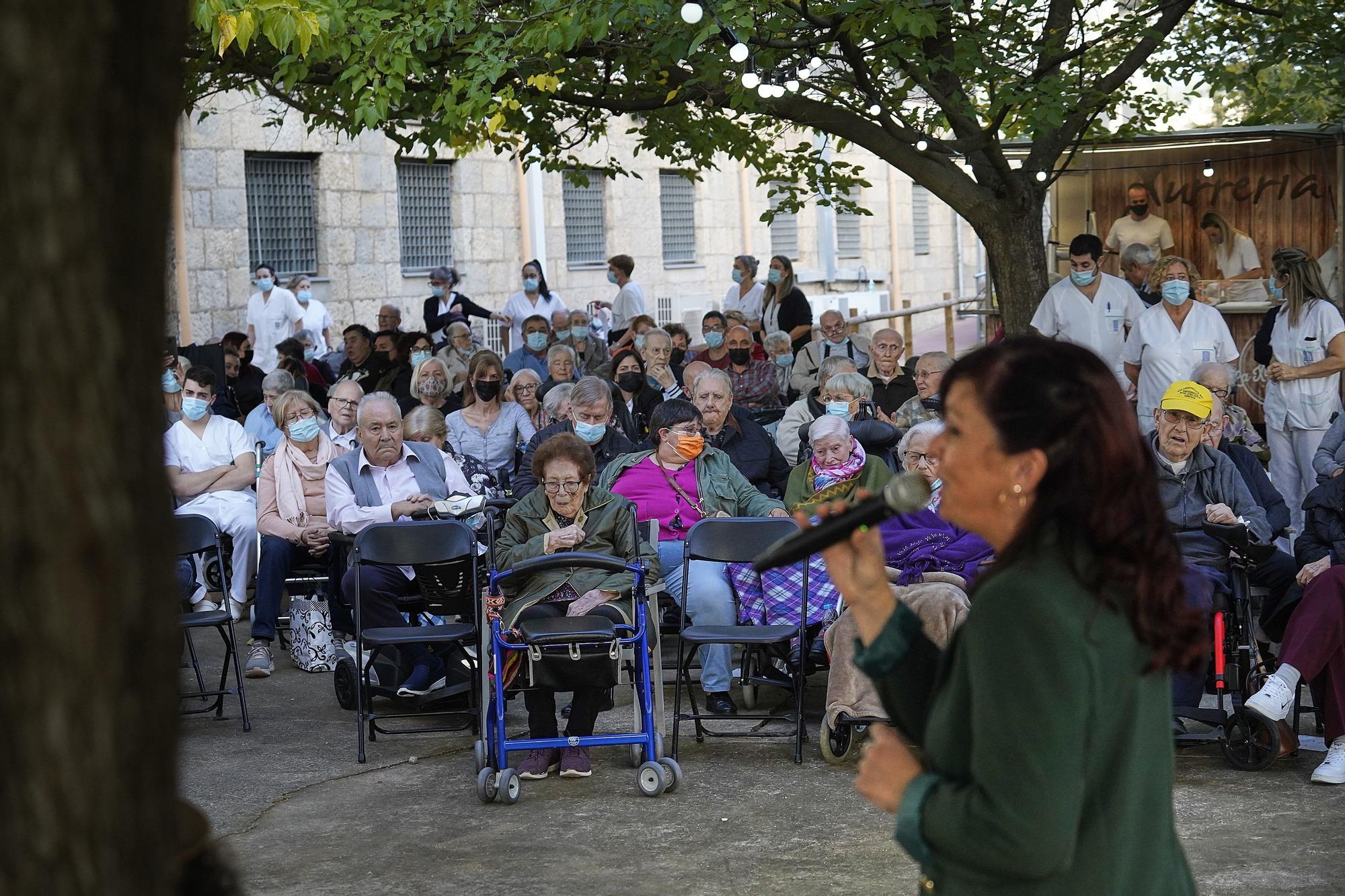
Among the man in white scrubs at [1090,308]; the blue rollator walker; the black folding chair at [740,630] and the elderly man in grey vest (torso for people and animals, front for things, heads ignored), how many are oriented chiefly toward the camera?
4

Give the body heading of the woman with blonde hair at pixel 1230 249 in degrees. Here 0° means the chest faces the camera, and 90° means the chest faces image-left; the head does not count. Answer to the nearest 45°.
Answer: approximately 45°

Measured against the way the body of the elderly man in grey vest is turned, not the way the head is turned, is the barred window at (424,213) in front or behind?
behind

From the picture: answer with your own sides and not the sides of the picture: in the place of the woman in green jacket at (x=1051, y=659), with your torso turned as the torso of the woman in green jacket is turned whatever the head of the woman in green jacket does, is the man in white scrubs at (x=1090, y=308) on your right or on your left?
on your right

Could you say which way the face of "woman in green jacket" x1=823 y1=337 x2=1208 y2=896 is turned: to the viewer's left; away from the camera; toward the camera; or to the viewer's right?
to the viewer's left

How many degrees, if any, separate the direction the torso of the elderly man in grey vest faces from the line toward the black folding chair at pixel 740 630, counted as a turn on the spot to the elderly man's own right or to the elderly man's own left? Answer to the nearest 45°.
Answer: approximately 45° to the elderly man's own left

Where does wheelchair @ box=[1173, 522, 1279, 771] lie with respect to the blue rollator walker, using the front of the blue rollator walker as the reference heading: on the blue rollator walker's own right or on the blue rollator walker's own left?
on the blue rollator walker's own left

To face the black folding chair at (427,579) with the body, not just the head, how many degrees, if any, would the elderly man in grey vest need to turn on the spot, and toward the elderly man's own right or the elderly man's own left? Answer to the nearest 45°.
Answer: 0° — they already face it

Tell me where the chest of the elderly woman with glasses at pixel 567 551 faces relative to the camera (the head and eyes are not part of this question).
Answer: toward the camera

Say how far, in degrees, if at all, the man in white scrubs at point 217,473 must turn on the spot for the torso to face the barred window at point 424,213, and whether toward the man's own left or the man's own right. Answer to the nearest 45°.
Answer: approximately 180°

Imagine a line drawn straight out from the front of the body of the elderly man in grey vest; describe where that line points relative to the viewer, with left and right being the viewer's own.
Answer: facing the viewer

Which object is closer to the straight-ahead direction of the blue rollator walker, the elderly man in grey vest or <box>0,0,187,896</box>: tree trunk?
the tree trunk

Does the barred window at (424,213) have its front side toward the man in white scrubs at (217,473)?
yes

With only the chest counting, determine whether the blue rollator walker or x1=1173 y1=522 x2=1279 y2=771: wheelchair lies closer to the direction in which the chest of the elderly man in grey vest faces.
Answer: the blue rollator walker

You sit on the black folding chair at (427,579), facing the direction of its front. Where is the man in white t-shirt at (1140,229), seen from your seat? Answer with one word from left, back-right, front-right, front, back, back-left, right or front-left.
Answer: back-left

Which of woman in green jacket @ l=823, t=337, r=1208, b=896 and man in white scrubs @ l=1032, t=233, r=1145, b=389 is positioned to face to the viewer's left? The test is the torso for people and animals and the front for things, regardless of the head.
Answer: the woman in green jacket
